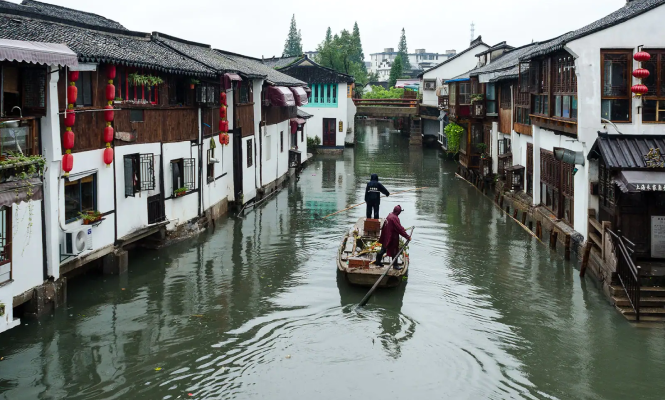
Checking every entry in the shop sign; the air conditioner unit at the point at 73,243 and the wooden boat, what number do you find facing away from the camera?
1

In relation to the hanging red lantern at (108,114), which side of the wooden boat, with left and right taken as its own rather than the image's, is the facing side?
left

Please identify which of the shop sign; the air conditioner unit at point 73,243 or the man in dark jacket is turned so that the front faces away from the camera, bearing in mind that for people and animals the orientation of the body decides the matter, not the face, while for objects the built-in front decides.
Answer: the man in dark jacket

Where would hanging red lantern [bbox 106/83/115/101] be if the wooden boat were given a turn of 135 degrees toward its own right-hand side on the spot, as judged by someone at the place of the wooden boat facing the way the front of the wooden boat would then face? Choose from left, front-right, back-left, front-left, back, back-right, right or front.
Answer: back-right

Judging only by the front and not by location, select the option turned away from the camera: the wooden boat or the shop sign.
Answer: the wooden boat

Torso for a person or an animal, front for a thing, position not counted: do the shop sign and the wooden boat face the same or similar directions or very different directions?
very different directions

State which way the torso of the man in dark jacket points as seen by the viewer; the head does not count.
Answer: away from the camera

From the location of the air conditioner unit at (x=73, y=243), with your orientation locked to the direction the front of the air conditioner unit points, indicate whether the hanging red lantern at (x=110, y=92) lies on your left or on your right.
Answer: on your left

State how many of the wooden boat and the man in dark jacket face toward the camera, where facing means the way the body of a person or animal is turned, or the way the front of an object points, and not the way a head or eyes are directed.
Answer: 0

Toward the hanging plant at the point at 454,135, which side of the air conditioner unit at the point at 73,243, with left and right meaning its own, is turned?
left
